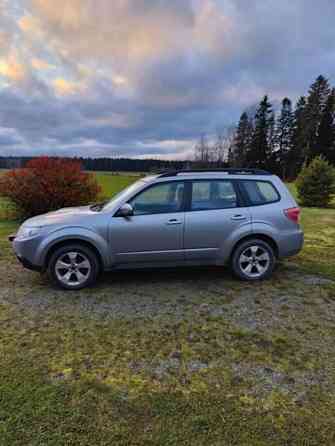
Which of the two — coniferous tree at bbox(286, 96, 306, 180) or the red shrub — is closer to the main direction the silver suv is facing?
the red shrub

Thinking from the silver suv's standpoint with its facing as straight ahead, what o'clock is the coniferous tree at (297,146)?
The coniferous tree is roughly at 4 o'clock from the silver suv.

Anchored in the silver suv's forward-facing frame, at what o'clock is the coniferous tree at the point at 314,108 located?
The coniferous tree is roughly at 4 o'clock from the silver suv.

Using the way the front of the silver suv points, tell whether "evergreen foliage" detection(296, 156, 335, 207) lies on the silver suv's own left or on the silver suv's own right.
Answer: on the silver suv's own right

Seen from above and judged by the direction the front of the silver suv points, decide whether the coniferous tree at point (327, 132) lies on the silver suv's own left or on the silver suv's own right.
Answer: on the silver suv's own right

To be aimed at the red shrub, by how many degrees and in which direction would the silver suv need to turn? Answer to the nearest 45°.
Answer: approximately 45° to its right

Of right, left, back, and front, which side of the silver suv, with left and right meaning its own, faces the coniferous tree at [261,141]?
right

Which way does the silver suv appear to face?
to the viewer's left
